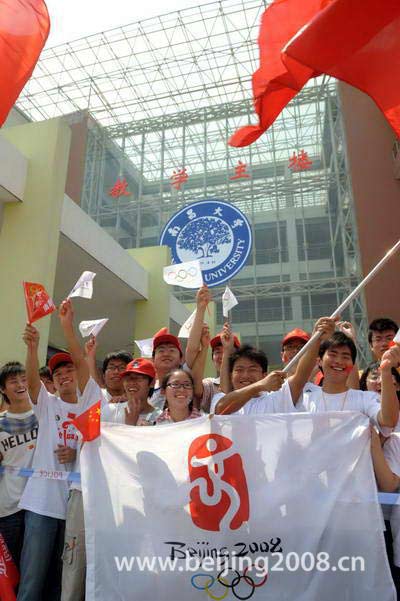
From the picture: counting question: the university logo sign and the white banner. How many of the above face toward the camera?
2

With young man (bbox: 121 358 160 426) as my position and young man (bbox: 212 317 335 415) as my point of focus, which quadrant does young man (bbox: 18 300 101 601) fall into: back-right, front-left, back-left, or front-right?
back-right

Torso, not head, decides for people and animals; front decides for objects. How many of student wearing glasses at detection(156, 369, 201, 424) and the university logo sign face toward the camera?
2

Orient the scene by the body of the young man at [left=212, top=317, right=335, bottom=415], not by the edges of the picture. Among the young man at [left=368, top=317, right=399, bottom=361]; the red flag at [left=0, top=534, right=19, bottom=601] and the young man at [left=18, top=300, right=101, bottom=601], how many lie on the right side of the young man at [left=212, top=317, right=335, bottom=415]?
2

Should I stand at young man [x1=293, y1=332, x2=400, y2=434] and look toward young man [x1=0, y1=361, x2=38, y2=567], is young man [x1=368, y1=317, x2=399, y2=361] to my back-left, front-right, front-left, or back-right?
back-right

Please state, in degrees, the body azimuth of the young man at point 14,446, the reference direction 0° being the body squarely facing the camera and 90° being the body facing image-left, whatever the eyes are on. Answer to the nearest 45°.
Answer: approximately 315°

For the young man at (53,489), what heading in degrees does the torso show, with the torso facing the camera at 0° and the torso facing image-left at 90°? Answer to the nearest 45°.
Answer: approximately 315°

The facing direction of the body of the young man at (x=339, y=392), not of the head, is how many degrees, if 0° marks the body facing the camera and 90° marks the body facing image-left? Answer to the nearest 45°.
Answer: approximately 0°

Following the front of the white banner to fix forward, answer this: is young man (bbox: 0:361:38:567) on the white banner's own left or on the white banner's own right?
on the white banner's own right
